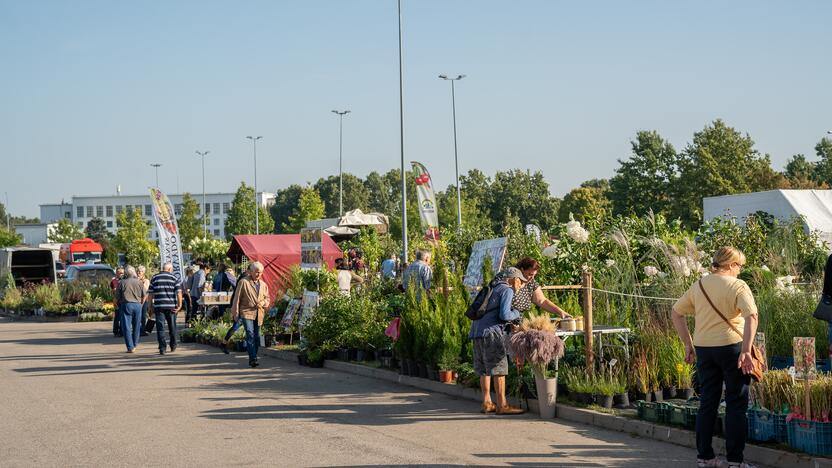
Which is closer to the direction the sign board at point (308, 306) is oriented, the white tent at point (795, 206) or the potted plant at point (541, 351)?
the potted plant

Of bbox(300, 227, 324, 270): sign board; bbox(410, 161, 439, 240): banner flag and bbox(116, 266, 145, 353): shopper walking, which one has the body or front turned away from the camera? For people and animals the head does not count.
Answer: the shopper walking

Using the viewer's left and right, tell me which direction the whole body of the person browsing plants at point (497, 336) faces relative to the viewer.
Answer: facing to the right of the viewer

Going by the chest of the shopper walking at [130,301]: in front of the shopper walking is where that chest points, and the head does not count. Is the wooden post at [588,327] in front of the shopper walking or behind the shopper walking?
behind

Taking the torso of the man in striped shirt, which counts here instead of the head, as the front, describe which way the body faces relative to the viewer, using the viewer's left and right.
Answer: facing away from the viewer

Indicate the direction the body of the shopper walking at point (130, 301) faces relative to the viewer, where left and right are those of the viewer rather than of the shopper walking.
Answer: facing away from the viewer

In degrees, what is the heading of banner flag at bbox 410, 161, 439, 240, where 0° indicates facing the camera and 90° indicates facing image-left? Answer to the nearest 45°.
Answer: approximately 0°

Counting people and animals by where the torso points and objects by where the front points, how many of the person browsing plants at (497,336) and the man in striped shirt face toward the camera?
0

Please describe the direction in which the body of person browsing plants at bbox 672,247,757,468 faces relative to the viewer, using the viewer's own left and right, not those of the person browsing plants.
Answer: facing away from the viewer and to the right of the viewer

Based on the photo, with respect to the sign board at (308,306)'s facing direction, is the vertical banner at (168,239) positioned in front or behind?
behind

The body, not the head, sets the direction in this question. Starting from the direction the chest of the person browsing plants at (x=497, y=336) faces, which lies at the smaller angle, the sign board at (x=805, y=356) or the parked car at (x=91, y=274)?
the sign board

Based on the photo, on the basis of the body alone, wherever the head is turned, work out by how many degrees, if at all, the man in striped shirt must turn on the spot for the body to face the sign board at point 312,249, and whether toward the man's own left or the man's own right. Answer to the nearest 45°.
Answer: approximately 90° to the man's own right
